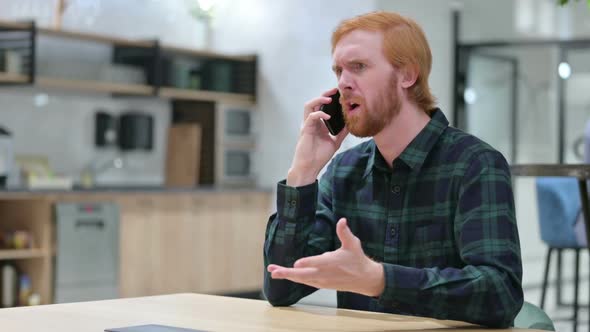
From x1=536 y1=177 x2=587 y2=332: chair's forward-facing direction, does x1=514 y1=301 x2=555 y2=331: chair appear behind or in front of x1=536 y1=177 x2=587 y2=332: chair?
behind

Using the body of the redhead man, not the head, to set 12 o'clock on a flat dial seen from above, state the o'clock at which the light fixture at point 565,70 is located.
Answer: The light fixture is roughly at 5 o'clock from the redhead man.

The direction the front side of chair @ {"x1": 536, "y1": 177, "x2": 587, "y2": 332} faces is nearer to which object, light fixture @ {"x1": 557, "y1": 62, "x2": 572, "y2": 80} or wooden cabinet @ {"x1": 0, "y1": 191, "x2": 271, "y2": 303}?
the light fixture

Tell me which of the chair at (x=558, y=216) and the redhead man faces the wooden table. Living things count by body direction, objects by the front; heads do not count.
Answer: the redhead man

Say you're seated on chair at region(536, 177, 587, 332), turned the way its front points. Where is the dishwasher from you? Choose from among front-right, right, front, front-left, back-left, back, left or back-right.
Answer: back-left

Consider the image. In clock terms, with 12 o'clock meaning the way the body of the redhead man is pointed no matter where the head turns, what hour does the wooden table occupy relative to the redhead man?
The wooden table is roughly at 12 o'clock from the redhead man.

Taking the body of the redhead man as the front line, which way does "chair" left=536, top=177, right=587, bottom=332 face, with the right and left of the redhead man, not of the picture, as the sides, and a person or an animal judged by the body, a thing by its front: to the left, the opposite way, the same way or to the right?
the opposite way

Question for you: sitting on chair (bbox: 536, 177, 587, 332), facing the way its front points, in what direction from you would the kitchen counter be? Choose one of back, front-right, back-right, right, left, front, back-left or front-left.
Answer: back-left

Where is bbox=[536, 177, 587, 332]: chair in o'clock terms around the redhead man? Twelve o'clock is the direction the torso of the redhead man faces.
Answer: The chair is roughly at 5 o'clock from the redhead man.

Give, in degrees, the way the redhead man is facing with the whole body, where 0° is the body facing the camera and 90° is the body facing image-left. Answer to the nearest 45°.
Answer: approximately 45°

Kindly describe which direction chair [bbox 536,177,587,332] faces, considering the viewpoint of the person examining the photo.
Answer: facing away from the viewer and to the right of the viewer
